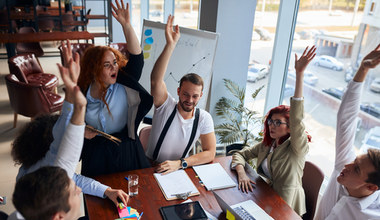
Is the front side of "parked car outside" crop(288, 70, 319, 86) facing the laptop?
no

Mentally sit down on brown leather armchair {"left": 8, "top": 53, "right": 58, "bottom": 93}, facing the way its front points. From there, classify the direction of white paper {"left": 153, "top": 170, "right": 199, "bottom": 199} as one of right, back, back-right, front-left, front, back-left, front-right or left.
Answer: front-right

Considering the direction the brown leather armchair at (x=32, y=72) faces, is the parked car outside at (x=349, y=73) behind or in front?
in front

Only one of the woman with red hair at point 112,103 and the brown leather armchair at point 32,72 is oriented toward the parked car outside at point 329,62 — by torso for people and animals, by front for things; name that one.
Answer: the brown leather armchair

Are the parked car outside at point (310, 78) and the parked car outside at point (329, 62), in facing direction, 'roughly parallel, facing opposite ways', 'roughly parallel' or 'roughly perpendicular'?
roughly parallel

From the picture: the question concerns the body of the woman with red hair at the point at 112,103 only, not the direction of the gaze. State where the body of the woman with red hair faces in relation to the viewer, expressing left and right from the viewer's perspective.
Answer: facing the viewer

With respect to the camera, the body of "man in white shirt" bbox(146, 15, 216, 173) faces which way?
toward the camera

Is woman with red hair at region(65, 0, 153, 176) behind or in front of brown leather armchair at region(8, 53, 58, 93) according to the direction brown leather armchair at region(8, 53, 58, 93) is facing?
in front

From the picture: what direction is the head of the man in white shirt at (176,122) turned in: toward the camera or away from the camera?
toward the camera

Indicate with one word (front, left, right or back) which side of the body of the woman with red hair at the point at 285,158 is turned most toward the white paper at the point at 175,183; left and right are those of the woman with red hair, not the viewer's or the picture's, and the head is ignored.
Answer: front

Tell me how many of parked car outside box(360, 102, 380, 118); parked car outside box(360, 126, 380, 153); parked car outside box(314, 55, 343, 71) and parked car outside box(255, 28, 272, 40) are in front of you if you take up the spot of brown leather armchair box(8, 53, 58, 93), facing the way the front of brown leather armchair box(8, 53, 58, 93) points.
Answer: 4

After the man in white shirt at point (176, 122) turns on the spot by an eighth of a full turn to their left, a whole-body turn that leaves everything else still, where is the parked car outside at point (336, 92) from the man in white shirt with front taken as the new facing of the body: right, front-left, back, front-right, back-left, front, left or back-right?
left

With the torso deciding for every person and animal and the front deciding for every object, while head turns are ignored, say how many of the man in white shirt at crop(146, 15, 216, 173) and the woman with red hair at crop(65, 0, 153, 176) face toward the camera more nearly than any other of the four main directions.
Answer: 2

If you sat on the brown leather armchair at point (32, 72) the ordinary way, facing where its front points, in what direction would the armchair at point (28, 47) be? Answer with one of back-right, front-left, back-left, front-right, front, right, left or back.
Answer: back-left
